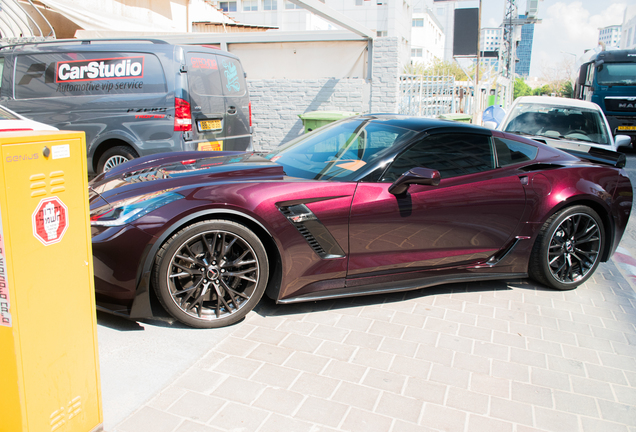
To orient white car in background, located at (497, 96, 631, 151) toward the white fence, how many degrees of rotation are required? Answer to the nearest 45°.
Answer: approximately 135° to its right

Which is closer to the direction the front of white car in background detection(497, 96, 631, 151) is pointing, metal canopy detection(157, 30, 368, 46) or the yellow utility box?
the yellow utility box

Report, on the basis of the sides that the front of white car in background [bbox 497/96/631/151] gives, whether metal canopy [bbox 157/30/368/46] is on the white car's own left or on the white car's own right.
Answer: on the white car's own right

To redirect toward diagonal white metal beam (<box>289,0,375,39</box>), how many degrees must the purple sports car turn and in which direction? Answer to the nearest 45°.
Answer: approximately 135° to its right

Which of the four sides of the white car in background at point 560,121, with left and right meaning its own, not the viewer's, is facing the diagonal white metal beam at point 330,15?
right

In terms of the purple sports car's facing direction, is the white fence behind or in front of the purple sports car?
behind

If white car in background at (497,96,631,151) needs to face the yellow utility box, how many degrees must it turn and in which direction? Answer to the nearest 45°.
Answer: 0° — it already faces it

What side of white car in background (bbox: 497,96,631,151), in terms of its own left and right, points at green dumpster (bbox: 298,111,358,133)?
right
